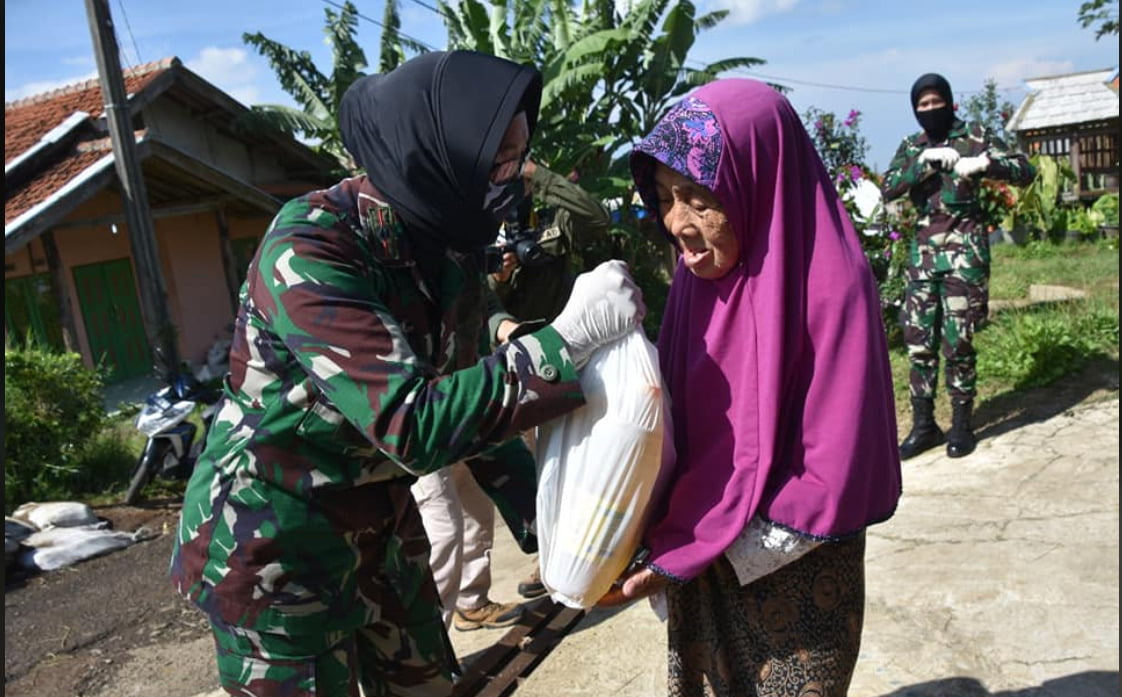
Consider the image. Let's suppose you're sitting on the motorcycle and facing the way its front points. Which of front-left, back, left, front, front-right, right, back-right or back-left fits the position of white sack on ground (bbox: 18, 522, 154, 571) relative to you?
front

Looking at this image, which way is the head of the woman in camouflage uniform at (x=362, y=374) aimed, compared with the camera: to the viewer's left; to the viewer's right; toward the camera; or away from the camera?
to the viewer's right

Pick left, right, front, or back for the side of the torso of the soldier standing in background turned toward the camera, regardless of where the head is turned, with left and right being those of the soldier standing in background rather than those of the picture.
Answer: front

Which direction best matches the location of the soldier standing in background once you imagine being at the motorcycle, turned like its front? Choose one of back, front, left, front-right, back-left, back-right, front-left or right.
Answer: left

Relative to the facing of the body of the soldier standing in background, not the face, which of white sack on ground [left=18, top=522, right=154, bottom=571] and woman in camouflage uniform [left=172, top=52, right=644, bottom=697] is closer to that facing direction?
the woman in camouflage uniform

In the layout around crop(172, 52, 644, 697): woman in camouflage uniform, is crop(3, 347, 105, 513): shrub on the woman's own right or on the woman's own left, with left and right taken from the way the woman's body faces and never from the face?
on the woman's own left

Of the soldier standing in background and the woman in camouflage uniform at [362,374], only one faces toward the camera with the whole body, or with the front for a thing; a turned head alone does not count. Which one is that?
the soldier standing in background

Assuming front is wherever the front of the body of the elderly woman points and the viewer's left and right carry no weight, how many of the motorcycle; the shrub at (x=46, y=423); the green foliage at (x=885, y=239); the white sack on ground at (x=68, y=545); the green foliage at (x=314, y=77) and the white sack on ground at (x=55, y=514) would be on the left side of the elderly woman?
0

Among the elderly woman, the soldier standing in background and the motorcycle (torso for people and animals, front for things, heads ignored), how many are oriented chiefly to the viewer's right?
0

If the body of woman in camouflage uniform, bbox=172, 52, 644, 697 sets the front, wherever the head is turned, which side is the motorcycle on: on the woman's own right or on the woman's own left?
on the woman's own left

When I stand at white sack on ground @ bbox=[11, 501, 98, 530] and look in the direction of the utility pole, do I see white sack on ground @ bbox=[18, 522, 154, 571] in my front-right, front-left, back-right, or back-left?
back-right

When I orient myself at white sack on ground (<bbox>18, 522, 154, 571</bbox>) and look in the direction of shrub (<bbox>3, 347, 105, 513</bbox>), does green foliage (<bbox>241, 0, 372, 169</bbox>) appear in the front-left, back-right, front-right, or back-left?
front-right

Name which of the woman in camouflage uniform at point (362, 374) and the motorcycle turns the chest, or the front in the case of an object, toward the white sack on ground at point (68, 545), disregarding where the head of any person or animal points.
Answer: the motorcycle

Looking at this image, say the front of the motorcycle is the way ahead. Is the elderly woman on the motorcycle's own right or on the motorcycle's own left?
on the motorcycle's own left

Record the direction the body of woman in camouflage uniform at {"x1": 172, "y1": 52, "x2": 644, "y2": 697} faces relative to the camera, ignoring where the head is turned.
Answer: to the viewer's right

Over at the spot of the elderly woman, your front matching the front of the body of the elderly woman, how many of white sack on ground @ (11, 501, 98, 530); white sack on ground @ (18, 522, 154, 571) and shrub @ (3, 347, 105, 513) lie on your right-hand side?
3

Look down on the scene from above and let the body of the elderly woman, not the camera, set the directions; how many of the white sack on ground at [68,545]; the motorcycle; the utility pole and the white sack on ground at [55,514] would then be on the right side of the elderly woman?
4

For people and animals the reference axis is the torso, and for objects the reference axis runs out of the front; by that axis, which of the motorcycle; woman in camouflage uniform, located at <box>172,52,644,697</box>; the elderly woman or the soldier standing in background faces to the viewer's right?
the woman in camouflage uniform
